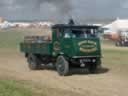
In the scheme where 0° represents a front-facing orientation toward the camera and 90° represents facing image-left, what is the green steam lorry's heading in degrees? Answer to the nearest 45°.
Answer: approximately 315°
